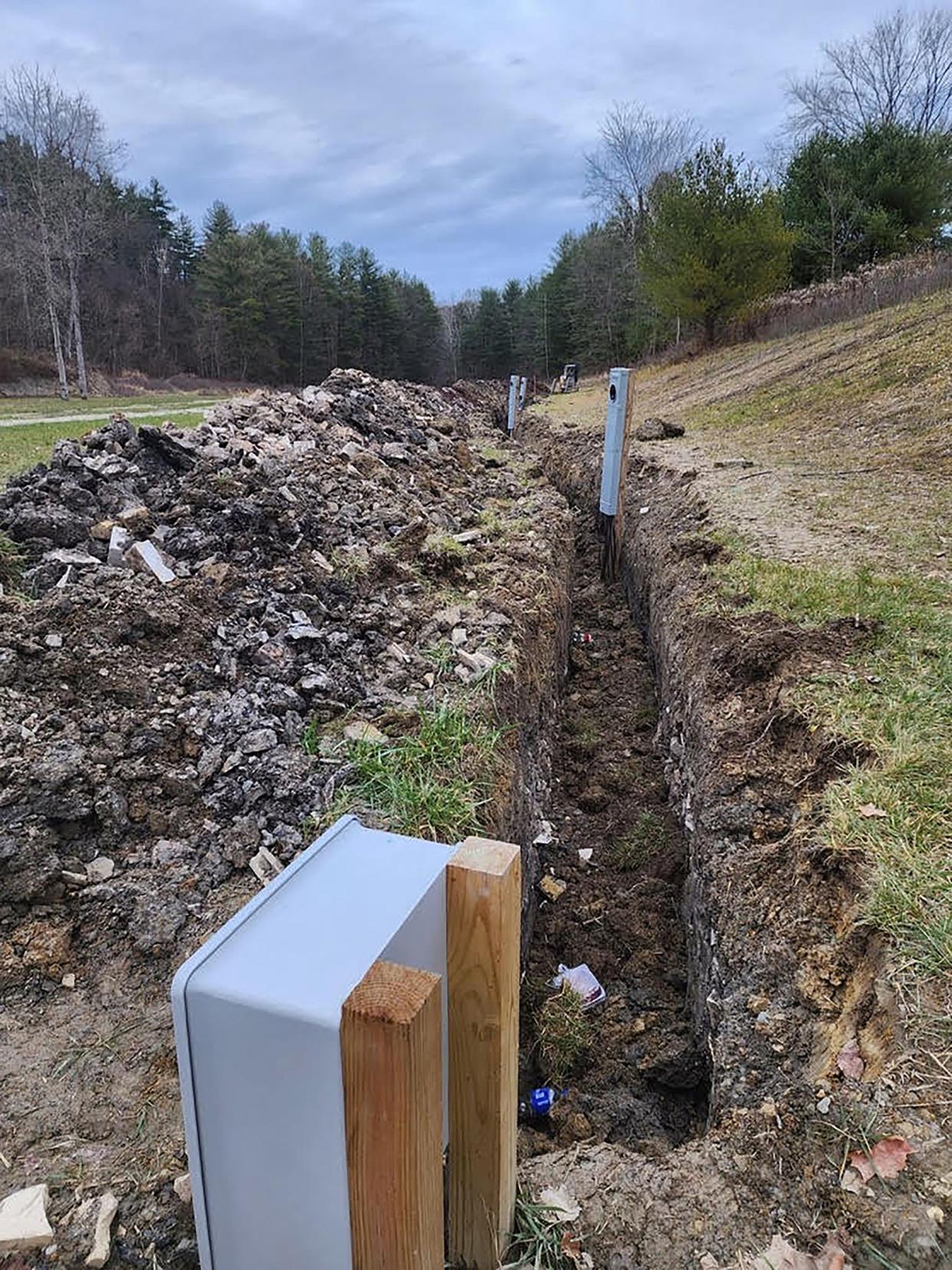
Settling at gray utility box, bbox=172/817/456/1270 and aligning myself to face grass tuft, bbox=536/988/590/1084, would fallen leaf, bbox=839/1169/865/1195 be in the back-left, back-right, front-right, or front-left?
front-right

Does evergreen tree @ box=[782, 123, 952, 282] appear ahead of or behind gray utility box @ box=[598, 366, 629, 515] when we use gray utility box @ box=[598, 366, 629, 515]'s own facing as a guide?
behind

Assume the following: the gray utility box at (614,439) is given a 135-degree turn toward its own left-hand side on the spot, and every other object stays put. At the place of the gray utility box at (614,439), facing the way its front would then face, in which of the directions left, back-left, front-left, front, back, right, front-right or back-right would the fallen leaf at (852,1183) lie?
right

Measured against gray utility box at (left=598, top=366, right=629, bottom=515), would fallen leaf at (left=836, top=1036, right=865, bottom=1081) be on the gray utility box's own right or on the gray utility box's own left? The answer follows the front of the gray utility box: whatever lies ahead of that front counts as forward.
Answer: on the gray utility box's own left

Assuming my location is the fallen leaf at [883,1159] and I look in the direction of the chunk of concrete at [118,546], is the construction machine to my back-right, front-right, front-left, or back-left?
front-right

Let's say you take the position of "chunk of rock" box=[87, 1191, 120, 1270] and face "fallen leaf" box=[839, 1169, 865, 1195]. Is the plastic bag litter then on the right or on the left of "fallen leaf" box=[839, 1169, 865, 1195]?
left

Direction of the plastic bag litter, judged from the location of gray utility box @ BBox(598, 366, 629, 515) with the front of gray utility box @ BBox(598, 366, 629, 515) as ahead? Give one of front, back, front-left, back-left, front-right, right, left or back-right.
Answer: front-left

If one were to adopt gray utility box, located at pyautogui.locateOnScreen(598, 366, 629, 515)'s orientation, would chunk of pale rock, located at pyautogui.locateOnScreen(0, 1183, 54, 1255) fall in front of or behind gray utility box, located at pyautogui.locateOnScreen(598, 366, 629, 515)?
in front

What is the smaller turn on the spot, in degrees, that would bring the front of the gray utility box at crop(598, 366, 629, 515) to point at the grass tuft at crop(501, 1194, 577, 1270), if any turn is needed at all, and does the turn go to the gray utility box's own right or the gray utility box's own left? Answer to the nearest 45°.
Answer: approximately 45° to the gray utility box's own left

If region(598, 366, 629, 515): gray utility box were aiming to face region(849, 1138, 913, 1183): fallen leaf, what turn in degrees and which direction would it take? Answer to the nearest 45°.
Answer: approximately 45° to its left

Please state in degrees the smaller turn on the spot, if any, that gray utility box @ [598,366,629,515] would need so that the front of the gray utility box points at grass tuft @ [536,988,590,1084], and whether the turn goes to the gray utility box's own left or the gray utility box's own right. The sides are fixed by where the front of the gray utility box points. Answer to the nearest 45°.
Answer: approximately 45° to the gray utility box's own left

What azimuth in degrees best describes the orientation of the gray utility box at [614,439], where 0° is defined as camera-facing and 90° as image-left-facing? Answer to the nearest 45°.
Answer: approximately 45°

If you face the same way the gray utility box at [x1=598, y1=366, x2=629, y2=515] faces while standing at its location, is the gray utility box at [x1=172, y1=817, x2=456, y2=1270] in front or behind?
in front

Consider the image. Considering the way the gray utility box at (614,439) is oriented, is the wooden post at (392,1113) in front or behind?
in front

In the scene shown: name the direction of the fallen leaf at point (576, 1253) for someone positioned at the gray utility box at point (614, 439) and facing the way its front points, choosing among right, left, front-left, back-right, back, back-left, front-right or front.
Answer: front-left

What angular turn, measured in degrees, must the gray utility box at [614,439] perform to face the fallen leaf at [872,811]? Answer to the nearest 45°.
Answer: approximately 45° to its left

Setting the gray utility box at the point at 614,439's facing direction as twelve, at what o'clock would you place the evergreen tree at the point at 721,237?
The evergreen tree is roughly at 5 o'clock from the gray utility box.
